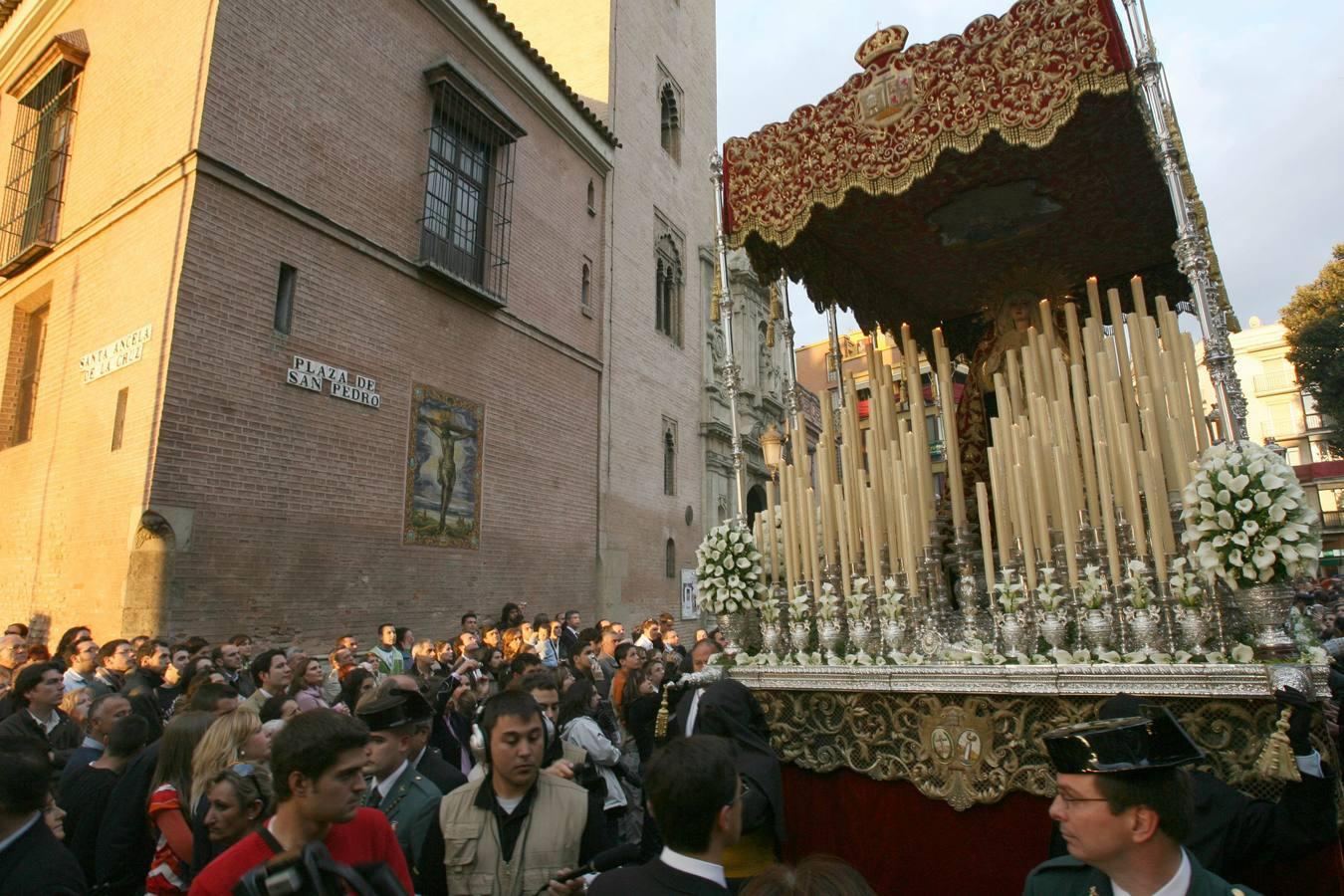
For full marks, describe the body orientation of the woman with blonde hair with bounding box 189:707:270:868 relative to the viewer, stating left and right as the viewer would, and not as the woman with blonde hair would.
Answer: facing to the right of the viewer

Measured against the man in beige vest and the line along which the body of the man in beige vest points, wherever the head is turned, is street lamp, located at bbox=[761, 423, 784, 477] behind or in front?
behind

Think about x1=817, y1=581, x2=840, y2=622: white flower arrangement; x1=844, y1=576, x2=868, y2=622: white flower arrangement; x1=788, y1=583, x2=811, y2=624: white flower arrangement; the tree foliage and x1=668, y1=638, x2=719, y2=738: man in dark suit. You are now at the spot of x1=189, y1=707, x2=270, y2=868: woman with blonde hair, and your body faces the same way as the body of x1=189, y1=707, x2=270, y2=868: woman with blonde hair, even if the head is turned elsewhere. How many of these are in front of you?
5

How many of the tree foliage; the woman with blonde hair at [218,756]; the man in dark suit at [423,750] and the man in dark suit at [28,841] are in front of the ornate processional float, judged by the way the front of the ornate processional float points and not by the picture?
3

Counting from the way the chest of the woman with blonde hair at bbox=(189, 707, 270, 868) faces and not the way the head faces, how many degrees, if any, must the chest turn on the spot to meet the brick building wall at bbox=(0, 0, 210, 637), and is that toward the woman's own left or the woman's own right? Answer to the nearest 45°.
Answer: approximately 90° to the woman's own left

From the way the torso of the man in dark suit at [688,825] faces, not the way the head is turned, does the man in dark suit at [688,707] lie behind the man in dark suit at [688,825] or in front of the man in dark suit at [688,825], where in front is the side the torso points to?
in front

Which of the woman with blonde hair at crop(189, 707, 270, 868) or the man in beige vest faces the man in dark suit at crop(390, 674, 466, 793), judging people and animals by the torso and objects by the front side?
the woman with blonde hair

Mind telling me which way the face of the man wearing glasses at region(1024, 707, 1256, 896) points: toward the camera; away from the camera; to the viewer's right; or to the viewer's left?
to the viewer's left

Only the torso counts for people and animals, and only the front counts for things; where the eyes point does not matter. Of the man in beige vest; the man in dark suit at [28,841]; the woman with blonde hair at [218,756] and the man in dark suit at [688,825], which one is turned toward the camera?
the man in beige vest

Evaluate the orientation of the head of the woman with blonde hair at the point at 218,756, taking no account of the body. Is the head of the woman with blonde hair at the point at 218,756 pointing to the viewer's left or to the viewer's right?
to the viewer's right

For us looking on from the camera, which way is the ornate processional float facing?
facing the viewer and to the left of the viewer

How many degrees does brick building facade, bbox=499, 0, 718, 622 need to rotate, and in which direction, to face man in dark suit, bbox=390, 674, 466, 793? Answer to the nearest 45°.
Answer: approximately 45° to its right
